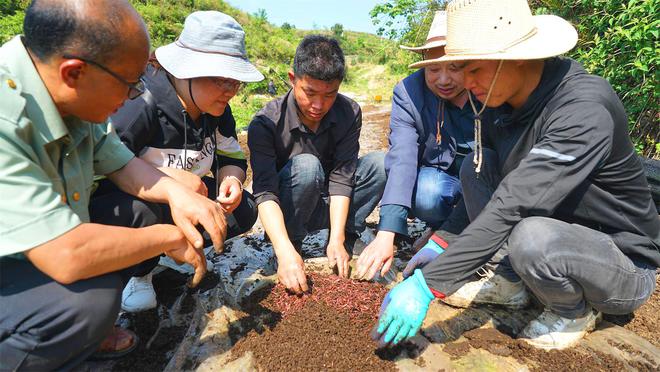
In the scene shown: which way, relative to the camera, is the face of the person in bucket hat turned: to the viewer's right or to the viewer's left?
to the viewer's right

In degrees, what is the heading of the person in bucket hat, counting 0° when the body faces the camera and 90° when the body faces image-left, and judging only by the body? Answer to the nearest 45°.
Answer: approximately 315°

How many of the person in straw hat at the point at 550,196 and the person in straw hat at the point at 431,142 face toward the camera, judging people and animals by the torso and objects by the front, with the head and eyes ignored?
1

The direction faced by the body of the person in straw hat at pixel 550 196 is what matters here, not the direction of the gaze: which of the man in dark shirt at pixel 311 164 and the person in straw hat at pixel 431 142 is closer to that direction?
the man in dark shirt

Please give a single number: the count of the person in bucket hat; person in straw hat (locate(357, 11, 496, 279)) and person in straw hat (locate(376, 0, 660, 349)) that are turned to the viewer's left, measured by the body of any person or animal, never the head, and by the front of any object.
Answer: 1

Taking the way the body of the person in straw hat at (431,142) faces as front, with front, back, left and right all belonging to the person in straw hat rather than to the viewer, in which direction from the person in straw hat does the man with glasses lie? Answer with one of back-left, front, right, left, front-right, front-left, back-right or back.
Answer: front-right

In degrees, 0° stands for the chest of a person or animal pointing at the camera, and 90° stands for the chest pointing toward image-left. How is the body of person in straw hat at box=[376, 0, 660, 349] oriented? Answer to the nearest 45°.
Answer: approximately 90°

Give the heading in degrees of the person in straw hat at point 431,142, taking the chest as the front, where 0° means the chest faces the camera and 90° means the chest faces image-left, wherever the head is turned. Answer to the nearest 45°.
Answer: approximately 0°

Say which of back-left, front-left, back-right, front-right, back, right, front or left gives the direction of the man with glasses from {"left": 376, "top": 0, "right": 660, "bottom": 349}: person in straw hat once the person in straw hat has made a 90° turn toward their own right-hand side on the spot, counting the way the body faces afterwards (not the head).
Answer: back-left

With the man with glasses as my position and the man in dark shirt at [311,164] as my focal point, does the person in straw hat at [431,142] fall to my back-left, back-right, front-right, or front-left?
front-right

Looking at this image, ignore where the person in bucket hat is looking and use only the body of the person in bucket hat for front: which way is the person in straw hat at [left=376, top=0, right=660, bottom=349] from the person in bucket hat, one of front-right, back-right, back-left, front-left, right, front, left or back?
front

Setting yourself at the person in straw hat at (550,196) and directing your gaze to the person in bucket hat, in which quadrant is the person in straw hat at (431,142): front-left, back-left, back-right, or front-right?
front-right
